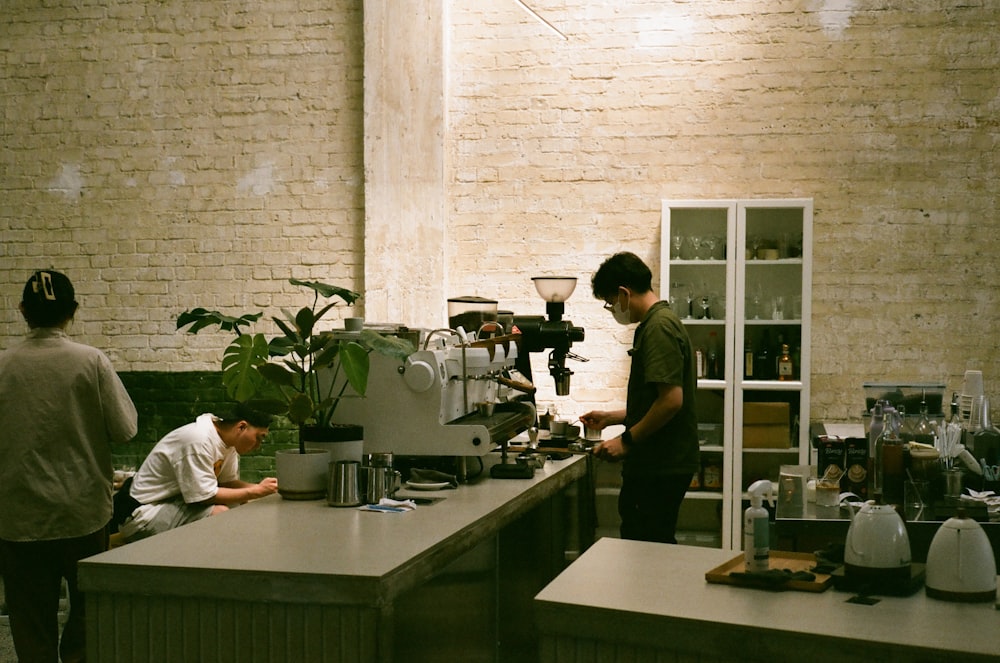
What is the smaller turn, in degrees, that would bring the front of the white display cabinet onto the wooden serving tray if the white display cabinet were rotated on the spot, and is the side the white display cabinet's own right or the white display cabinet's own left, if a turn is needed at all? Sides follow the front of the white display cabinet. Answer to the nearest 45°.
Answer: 0° — it already faces it

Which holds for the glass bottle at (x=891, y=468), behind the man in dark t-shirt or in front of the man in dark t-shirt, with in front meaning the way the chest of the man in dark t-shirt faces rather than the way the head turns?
behind

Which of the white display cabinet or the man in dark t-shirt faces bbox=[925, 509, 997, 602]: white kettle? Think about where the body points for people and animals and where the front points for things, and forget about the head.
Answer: the white display cabinet

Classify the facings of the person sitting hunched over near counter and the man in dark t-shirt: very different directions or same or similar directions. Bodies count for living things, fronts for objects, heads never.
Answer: very different directions

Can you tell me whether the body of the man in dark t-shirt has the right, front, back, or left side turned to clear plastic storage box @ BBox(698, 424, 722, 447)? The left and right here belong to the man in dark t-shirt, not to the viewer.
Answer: right

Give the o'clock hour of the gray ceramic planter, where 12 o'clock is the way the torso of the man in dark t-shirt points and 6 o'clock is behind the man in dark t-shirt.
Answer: The gray ceramic planter is roughly at 11 o'clock from the man in dark t-shirt.

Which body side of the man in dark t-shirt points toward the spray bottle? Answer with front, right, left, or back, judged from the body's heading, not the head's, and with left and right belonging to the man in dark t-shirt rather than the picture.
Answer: left

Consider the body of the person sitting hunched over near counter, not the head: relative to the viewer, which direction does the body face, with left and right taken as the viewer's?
facing to the right of the viewer

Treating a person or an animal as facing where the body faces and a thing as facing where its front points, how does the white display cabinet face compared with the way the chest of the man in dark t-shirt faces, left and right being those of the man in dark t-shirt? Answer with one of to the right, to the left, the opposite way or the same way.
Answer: to the left

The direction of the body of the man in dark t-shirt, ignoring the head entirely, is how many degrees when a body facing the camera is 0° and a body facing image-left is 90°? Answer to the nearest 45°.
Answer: approximately 90°

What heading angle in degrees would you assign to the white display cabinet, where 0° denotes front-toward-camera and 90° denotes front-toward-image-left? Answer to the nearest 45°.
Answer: approximately 0°

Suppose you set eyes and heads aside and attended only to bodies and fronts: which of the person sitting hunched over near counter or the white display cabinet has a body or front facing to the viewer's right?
the person sitting hunched over near counter

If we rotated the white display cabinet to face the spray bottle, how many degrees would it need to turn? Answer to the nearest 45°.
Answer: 0° — it already faces it

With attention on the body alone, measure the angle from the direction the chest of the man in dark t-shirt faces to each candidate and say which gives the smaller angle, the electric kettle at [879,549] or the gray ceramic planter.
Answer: the gray ceramic planter
